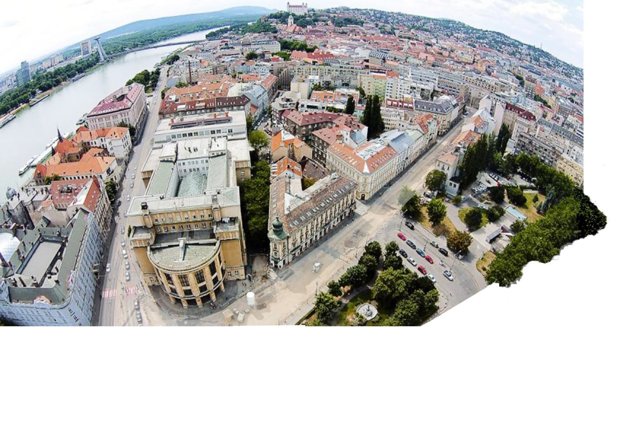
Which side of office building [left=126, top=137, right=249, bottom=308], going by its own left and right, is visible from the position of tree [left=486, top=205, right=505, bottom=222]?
left

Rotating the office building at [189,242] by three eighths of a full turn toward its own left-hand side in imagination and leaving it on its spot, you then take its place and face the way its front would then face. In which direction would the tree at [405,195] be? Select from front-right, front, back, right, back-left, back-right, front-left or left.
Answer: front-right

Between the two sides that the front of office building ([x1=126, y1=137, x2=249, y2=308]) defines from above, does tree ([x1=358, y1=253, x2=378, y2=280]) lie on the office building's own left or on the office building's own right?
on the office building's own left

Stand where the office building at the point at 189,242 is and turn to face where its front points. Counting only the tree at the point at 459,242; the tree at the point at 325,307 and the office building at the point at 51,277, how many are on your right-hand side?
1

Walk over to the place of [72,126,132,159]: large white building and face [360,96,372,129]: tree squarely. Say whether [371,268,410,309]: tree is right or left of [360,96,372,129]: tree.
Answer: right

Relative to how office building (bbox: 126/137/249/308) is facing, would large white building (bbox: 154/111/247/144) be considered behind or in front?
behind

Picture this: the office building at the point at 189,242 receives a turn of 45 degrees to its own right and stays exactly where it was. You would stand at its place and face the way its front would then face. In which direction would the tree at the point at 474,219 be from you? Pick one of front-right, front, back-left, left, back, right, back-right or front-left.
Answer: back-left

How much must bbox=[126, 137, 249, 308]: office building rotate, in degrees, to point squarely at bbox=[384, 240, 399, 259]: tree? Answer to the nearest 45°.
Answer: approximately 90° to its left

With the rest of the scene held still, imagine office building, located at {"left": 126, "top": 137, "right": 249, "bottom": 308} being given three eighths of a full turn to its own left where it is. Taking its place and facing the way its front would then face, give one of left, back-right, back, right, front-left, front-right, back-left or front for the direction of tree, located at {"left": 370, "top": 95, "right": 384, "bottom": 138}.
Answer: front

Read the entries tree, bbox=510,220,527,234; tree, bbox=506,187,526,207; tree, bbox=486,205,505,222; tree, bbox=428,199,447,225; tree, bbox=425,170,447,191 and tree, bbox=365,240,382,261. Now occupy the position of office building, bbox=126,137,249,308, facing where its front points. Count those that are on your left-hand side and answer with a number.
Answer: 6

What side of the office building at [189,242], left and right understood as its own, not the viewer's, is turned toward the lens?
front

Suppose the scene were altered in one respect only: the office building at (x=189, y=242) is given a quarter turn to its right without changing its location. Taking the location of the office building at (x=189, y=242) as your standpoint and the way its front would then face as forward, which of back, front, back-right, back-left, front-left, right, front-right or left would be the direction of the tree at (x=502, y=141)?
back

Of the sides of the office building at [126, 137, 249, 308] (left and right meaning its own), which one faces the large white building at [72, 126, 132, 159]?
back

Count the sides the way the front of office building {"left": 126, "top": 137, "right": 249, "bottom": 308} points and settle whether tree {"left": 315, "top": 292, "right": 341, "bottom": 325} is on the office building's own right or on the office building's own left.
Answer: on the office building's own left

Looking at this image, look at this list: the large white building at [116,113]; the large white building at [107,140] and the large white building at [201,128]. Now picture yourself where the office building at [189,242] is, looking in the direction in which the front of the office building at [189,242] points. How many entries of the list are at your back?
3

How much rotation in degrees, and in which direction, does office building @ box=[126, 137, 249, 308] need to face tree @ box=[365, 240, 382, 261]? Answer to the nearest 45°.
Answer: approximately 90° to its left

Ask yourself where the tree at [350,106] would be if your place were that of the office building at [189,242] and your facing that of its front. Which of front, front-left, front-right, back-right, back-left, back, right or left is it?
back-left

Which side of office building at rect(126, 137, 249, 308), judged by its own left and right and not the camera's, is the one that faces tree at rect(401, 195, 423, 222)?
left
